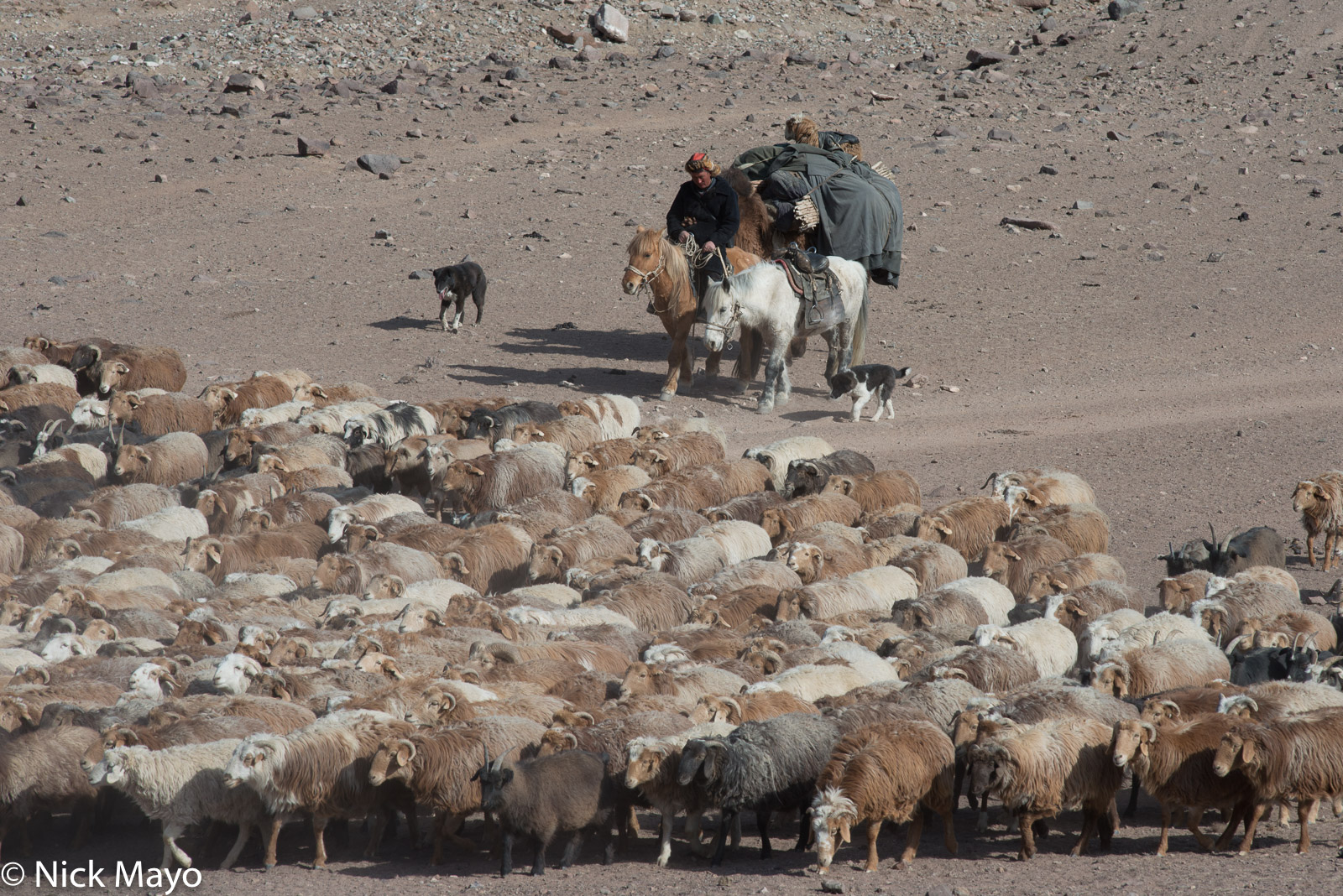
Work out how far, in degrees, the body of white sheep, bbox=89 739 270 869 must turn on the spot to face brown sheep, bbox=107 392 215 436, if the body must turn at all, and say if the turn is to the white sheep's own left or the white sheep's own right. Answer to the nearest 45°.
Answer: approximately 90° to the white sheep's own right

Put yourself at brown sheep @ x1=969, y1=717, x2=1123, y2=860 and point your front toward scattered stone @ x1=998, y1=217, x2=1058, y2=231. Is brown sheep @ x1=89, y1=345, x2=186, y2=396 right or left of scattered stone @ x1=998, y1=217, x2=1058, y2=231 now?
left

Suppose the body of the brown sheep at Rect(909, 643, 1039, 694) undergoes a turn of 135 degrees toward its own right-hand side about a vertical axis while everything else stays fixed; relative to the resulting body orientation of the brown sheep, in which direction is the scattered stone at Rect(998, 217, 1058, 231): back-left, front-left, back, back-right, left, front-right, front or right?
front-left

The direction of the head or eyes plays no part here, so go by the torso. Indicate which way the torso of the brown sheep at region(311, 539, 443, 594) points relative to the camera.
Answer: to the viewer's left

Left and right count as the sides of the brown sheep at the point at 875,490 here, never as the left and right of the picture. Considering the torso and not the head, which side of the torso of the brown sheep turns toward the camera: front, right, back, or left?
left

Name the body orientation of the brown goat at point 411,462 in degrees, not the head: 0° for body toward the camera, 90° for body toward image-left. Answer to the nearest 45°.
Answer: approximately 90°

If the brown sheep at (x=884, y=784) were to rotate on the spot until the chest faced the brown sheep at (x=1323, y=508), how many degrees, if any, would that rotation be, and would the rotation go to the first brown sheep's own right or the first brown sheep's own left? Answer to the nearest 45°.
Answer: approximately 180°

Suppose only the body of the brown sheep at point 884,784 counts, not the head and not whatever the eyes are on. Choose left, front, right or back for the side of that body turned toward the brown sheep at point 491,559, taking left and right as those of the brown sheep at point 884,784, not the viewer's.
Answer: right

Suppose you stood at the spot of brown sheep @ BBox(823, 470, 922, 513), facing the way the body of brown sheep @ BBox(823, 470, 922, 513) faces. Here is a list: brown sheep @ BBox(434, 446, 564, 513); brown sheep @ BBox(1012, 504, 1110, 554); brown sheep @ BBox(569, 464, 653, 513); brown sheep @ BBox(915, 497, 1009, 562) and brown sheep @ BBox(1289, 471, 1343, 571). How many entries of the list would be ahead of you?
2

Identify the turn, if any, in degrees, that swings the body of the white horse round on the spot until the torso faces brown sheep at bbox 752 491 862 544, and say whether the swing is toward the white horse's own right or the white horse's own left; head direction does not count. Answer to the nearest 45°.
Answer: approximately 45° to the white horse's own left

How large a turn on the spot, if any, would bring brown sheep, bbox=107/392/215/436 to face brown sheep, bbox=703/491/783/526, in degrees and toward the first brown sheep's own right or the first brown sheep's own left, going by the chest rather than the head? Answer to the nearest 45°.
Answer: approximately 135° to the first brown sheep's own left
